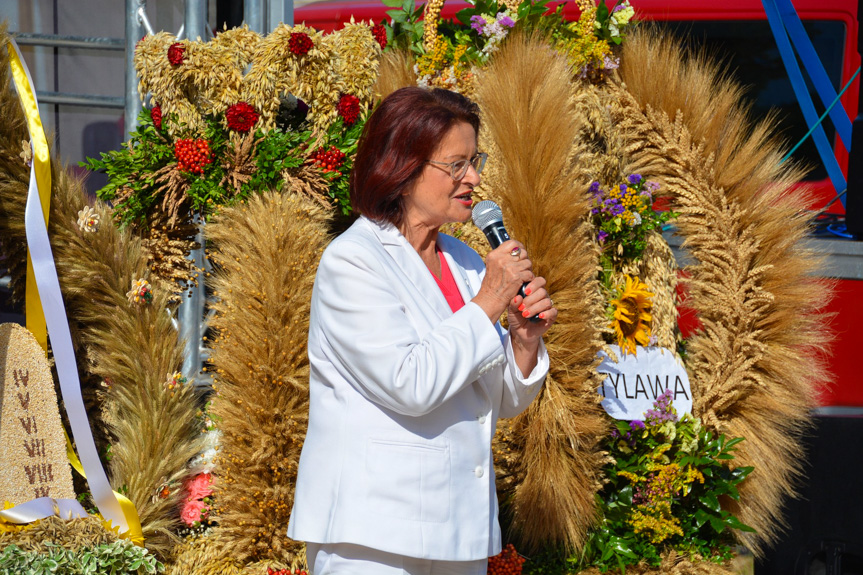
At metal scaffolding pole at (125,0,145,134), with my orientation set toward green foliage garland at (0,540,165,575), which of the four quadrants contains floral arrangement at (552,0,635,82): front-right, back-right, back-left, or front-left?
front-left

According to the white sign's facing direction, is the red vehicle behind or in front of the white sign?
behind

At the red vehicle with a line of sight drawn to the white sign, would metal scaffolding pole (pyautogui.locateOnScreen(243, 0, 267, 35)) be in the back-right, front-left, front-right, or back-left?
front-right

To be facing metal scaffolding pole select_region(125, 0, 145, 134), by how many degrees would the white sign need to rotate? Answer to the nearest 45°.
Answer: approximately 90° to its right

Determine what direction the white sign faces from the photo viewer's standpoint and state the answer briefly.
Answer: facing the viewer

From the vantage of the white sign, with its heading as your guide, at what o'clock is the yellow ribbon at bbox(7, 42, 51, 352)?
The yellow ribbon is roughly at 2 o'clock from the white sign.

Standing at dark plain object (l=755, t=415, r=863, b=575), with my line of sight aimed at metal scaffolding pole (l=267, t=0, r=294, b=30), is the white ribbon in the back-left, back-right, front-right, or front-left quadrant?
front-left

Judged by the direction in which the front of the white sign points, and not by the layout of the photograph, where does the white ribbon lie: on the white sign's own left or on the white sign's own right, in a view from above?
on the white sign's own right

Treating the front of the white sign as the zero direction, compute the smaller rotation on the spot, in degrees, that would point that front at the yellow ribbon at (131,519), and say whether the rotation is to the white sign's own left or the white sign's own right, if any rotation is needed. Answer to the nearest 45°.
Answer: approximately 45° to the white sign's own right

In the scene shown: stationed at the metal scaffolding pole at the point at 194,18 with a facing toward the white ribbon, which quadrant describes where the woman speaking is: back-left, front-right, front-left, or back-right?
front-left

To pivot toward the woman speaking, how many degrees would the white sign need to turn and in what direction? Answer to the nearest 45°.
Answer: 0° — it already faces them

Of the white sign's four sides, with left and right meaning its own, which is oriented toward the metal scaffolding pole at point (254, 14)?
right
